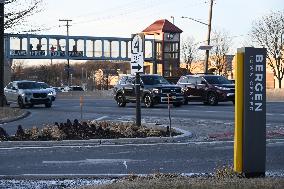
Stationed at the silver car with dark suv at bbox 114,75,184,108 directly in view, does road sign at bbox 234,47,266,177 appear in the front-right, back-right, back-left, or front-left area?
front-right

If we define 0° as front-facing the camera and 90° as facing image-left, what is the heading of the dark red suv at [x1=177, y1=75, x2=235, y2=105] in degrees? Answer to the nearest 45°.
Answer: approximately 315°

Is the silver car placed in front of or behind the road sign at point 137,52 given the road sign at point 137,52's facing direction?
behind

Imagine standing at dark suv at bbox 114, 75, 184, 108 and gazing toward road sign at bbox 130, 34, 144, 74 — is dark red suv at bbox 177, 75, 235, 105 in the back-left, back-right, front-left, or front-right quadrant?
back-left

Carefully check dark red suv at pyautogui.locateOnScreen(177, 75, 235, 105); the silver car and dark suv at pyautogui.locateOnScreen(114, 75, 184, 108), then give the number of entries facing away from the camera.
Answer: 0

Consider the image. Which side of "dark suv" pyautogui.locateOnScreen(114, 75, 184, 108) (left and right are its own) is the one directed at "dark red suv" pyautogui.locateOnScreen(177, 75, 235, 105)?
left

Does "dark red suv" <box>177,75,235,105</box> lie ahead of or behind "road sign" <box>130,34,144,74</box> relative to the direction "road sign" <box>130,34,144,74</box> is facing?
behind

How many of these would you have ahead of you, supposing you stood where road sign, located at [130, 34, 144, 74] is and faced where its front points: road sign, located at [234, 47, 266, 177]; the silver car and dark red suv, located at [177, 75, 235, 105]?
1

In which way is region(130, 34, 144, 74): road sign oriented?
toward the camera

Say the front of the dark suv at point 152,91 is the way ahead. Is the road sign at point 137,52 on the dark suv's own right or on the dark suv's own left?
on the dark suv's own right

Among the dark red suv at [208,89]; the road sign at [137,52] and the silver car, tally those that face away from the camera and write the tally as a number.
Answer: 0

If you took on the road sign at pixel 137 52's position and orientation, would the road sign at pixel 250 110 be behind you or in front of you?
in front

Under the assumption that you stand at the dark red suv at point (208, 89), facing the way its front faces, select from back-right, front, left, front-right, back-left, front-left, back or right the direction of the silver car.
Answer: back-right

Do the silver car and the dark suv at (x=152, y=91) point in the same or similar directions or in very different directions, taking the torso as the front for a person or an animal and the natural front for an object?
same or similar directions

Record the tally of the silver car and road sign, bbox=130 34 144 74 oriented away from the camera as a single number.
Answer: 0

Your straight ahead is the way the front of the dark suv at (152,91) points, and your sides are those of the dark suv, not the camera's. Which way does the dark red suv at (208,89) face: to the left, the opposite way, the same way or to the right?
the same way
